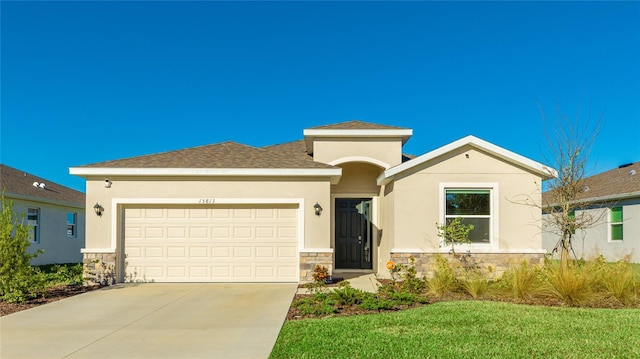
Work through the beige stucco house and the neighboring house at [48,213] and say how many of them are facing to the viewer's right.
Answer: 0

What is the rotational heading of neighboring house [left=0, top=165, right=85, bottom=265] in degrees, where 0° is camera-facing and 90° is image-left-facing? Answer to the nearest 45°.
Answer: approximately 45°

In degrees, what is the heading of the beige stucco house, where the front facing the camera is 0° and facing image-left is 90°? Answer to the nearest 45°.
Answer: approximately 0°

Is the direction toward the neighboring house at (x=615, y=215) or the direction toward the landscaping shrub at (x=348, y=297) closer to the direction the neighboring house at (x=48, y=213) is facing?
the landscaping shrub

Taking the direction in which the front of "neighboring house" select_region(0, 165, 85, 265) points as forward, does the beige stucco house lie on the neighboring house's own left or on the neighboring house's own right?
on the neighboring house's own left
